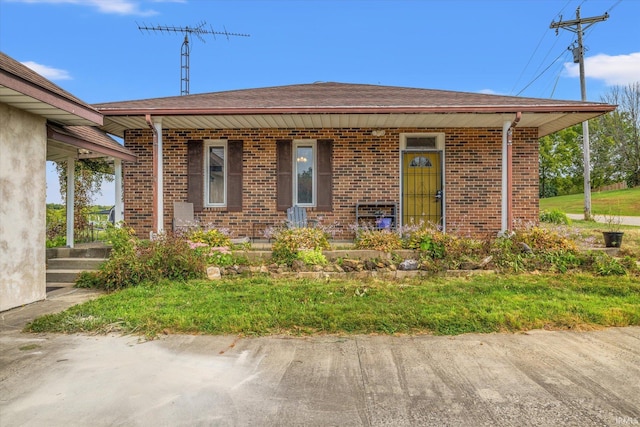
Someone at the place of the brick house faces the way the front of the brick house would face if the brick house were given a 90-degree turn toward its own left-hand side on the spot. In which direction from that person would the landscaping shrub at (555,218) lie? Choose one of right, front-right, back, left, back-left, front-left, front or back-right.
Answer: front-left

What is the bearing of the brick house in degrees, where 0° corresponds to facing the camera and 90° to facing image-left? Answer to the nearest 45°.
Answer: approximately 0°

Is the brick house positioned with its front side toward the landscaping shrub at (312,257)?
yes

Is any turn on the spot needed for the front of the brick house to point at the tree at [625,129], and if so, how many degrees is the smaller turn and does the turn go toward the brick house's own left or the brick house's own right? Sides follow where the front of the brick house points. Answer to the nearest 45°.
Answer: approximately 135° to the brick house's own left

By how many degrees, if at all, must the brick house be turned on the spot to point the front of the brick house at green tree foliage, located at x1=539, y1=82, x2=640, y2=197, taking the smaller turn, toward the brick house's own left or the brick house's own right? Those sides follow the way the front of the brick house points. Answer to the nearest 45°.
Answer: approximately 135° to the brick house's own left

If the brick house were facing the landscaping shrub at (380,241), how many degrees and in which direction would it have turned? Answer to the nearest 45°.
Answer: approximately 45° to its left

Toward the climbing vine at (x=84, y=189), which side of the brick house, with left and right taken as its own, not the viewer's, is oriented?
right

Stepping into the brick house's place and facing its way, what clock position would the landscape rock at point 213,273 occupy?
The landscape rock is roughly at 1 o'clock from the brick house.

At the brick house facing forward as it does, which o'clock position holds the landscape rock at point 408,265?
The landscape rock is roughly at 11 o'clock from the brick house.

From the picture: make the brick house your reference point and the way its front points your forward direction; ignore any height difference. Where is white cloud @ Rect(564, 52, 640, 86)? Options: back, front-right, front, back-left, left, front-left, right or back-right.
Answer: back-left

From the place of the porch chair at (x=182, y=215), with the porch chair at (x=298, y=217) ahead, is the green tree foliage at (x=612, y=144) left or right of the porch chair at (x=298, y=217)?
left
